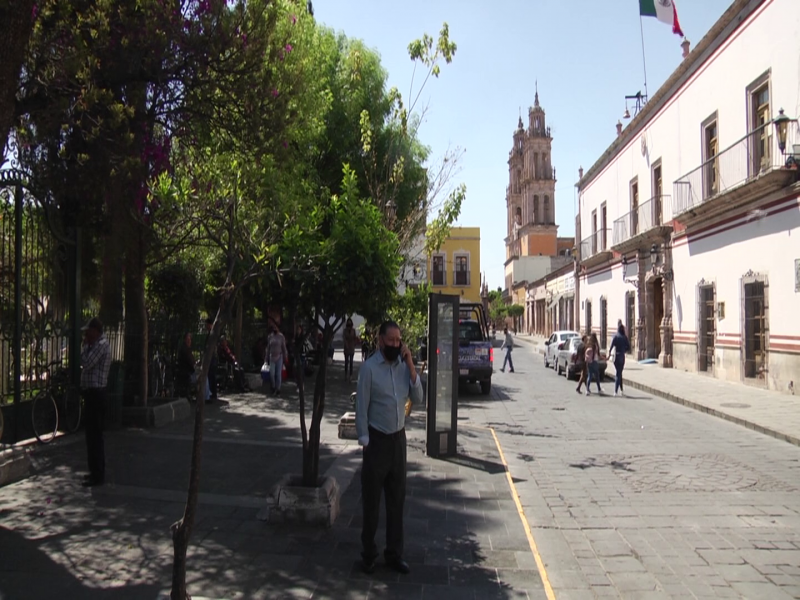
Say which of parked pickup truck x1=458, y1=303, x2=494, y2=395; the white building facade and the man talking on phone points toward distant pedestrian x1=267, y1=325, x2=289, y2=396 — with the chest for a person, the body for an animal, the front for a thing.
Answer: the white building facade

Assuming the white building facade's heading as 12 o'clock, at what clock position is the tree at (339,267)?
The tree is roughly at 11 o'clock from the white building facade.

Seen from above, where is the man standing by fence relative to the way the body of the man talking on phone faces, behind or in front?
behind

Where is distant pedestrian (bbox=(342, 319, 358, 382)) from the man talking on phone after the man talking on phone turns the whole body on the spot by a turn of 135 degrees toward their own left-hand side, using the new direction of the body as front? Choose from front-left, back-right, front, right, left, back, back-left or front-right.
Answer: front

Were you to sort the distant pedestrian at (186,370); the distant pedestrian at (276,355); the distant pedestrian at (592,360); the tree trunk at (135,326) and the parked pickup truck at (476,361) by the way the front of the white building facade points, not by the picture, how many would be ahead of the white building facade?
5

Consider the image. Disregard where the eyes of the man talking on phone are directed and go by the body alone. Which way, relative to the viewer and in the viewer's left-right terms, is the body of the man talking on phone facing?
facing the viewer and to the right of the viewer

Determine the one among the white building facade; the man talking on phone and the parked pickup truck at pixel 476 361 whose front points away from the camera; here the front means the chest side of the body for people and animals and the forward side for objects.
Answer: the parked pickup truck

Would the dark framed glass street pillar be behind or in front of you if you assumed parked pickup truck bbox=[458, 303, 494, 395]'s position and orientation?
behind

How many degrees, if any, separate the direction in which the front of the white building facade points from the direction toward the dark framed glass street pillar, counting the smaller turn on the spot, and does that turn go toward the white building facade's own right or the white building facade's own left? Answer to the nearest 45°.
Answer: approximately 45° to the white building facade's own left

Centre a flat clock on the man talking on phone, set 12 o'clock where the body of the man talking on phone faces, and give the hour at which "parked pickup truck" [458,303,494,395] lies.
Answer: The parked pickup truck is roughly at 8 o'clock from the man talking on phone.

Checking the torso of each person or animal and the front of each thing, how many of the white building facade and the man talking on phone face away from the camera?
0

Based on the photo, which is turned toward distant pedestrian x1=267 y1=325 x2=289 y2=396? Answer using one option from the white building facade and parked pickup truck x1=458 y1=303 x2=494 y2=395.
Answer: the white building facade

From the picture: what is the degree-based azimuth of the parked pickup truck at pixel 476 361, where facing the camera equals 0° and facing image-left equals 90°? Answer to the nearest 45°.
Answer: approximately 180°

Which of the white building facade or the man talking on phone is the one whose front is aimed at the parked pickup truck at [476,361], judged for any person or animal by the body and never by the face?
the white building facade

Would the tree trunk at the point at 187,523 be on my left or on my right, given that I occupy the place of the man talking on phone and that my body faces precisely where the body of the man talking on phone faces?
on my right

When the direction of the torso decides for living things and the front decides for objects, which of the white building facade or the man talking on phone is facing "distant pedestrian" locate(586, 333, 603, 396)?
the white building facade

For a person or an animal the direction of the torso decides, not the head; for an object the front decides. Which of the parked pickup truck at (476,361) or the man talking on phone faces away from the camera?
the parked pickup truck

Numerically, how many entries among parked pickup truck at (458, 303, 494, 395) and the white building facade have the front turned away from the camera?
1

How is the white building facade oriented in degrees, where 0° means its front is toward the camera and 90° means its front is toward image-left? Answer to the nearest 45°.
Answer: approximately 45°

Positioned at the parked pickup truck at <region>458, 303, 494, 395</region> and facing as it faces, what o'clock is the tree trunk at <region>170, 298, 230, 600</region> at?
The tree trunk is roughly at 6 o'clock from the parked pickup truck.

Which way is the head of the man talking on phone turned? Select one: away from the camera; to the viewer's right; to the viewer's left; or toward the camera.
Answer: toward the camera
